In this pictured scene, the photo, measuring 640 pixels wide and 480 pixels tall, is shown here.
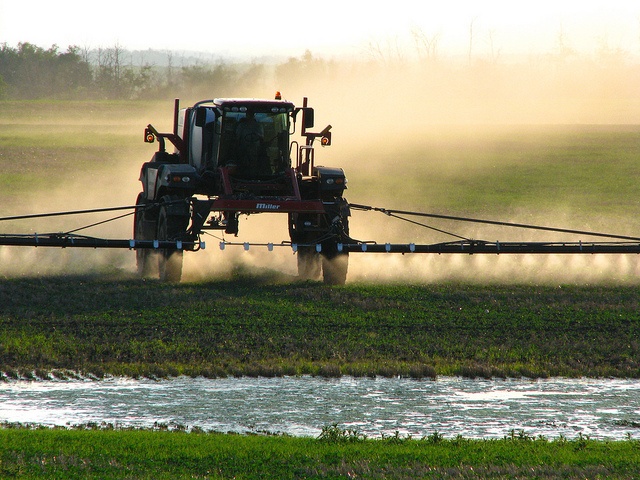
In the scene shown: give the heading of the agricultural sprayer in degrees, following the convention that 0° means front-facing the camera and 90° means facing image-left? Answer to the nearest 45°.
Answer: approximately 0°
